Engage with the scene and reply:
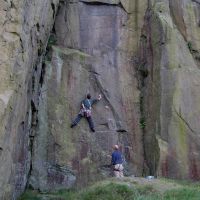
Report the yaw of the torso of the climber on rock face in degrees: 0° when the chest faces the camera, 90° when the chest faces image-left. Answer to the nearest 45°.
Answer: approximately 180°
